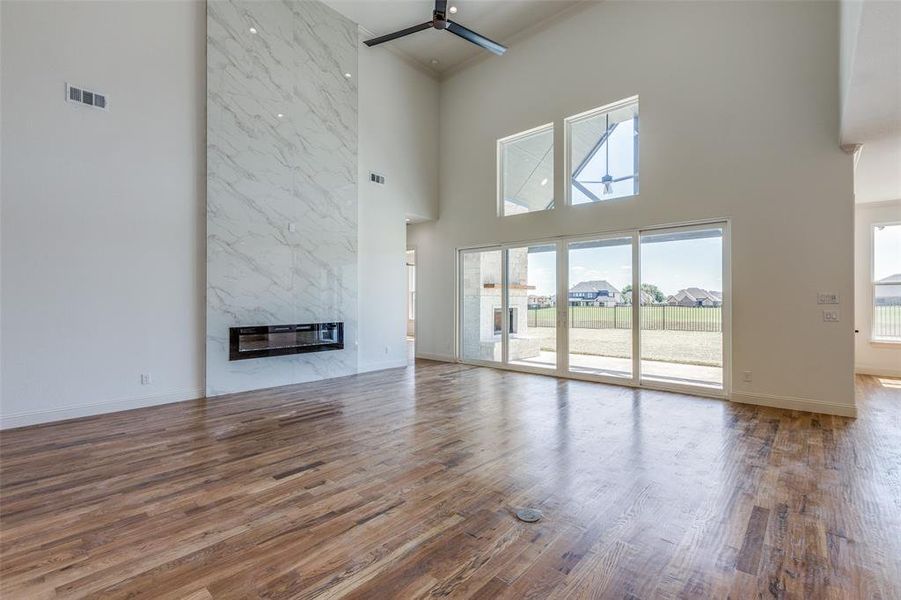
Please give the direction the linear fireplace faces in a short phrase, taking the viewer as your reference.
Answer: facing the viewer and to the right of the viewer

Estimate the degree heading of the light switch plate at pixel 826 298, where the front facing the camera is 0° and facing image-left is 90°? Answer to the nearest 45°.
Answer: approximately 0°

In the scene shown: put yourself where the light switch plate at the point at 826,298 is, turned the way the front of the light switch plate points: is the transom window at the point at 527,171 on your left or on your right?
on your right

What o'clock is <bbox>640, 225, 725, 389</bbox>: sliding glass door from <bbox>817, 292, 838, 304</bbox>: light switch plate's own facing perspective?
The sliding glass door is roughly at 3 o'clock from the light switch plate.

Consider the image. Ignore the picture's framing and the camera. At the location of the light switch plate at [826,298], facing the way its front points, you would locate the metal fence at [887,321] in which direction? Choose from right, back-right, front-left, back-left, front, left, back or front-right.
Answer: back

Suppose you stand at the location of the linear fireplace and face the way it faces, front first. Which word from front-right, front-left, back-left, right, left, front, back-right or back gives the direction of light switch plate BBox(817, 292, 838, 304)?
front

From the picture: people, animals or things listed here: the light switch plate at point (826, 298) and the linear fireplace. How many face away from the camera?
0

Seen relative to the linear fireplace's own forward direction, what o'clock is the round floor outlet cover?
The round floor outlet cover is roughly at 1 o'clock from the linear fireplace.

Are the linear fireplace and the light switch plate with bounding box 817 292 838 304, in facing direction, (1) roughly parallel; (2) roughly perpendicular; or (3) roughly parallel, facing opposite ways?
roughly perpendicular

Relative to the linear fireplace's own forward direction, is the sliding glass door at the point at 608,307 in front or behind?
in front

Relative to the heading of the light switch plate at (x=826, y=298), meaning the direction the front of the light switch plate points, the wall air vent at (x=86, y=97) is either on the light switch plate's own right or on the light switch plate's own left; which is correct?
on the light switch plate's own right

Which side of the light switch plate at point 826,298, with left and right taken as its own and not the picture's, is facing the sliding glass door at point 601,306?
right

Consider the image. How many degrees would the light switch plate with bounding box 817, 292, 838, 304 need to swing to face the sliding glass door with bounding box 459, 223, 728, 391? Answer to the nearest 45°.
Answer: approximately 90° to its right
